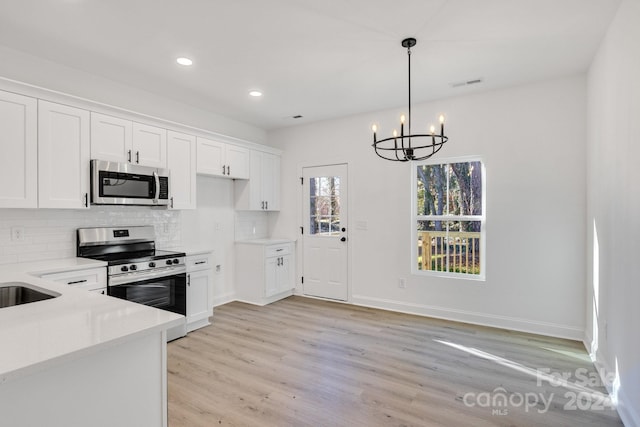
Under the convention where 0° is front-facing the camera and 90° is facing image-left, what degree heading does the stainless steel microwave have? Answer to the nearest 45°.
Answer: approximately 315°

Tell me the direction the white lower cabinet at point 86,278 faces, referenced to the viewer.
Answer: facing the viewer and to the right of the viewer

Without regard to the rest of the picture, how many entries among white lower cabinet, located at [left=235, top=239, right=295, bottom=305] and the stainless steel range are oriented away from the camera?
0

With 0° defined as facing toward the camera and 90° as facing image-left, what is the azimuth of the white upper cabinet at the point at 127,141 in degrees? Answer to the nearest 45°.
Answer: approximately 315°

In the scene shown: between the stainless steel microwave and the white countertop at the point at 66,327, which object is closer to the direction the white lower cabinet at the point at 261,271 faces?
the white countertop

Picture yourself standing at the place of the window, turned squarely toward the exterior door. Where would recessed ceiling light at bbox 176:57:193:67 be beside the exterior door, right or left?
left

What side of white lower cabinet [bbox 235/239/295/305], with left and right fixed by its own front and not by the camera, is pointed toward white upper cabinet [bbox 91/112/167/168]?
right
